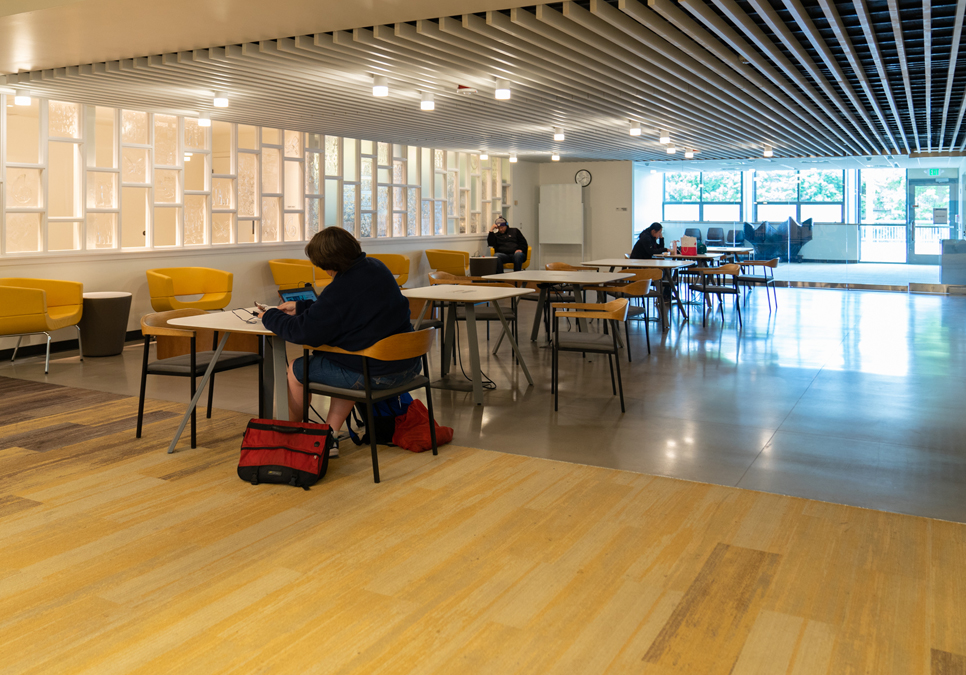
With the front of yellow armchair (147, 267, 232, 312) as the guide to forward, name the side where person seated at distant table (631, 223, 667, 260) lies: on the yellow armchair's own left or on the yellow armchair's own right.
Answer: on the yellow armchair's own left

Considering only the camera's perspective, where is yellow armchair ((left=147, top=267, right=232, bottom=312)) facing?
facing the viewer and to the right of the viewer

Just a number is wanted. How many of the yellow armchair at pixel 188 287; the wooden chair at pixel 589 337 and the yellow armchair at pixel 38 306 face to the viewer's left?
1

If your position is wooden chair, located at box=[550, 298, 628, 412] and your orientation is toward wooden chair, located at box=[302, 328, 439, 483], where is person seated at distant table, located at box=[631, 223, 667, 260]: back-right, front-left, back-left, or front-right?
back-right

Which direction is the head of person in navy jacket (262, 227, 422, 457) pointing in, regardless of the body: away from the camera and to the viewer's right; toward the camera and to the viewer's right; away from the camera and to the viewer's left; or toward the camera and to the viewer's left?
away from the camera and to the viewer's left

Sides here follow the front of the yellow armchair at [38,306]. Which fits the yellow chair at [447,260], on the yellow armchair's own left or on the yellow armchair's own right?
on the yellow armchair's own left

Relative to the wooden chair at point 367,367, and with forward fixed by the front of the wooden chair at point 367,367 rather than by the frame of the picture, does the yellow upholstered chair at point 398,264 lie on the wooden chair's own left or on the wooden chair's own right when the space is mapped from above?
on the wooden chair's own right

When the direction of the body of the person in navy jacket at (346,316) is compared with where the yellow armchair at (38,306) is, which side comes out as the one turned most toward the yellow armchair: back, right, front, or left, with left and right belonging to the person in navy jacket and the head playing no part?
front

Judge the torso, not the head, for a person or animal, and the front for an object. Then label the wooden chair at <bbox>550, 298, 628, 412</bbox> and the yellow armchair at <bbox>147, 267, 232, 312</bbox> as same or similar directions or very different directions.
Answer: very different directions

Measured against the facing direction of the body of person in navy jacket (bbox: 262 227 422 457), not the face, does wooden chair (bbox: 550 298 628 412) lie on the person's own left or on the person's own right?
on the person's own right

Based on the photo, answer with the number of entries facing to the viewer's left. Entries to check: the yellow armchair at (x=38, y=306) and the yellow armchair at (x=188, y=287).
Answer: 0

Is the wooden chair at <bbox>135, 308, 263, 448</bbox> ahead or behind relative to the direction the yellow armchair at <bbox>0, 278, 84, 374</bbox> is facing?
ahead

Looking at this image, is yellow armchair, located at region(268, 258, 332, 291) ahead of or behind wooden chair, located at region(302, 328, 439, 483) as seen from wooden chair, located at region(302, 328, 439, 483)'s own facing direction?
ahead

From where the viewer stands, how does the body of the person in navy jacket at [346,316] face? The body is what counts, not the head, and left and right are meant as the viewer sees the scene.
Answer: facing away from the viewer and to the left of the viewer

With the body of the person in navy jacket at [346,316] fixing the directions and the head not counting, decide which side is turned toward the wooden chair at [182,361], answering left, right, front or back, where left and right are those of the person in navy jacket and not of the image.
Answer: front
